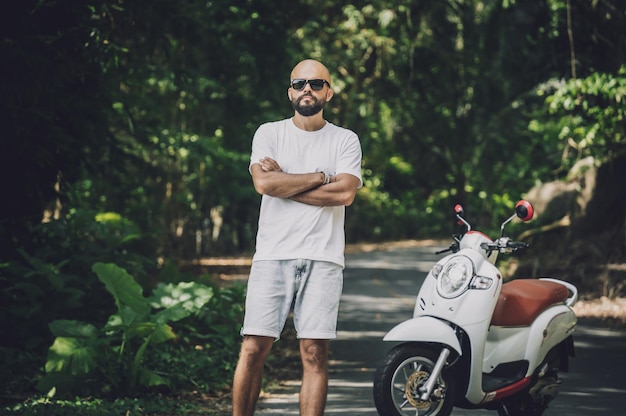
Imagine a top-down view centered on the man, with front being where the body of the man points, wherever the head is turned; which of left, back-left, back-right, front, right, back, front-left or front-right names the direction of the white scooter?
back-left

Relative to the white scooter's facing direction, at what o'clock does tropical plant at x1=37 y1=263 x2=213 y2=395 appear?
The tropical plant is roughly at 2 o'clock from the white scooter.

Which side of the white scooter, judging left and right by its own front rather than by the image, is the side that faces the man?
front

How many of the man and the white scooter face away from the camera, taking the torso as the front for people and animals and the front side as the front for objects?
0

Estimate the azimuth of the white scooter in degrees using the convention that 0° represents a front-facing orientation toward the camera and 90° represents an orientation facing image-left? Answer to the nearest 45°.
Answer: approximately 45°

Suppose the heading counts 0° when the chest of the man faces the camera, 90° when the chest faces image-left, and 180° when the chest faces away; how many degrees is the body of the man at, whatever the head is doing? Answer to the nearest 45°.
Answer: approximately 0°
